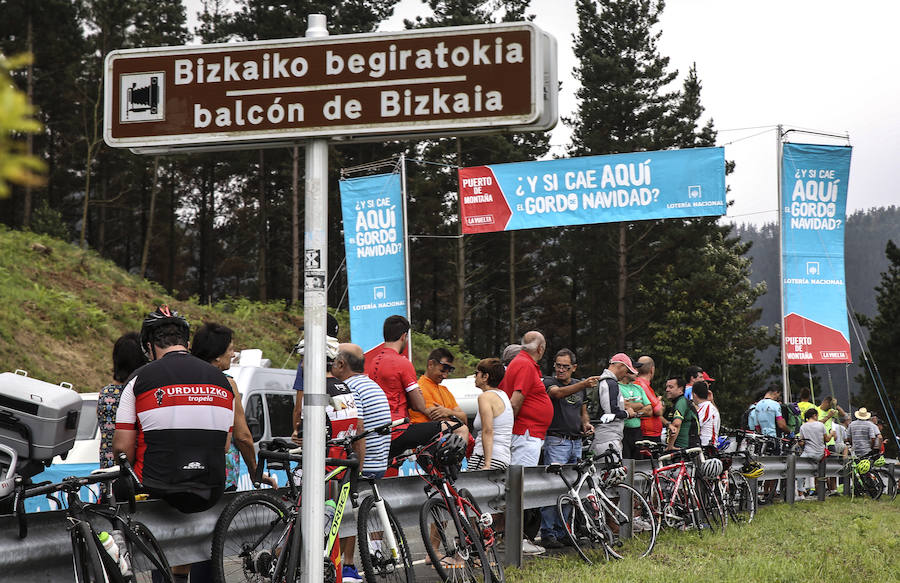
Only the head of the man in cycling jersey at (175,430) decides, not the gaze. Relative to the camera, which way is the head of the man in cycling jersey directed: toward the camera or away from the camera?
away from the camera

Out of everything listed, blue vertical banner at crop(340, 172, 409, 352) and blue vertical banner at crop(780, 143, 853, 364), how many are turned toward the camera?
2

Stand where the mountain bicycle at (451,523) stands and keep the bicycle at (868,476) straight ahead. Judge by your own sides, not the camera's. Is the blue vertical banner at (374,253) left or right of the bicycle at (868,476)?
left

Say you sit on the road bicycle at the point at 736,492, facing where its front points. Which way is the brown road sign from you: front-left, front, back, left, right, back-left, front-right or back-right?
back-right

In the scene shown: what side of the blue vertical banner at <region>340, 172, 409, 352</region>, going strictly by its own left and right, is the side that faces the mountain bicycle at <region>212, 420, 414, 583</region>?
front

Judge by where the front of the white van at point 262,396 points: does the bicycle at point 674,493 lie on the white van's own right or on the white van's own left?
on the white van's own left

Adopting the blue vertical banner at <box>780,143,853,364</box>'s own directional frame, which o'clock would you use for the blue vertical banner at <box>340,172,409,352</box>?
the blue vertical banner at <box>340,172,409,352</box> is roughly at 2 o'clock from the blue vertical banner at <box>780,143,853,364</box>.

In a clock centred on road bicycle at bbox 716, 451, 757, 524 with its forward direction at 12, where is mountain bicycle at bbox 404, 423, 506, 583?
mountain bicycle at bbox 404, 423, 506, 583 is roughly at 2 o'clock from road bicycle at bbox 716, 451, 757, 524.

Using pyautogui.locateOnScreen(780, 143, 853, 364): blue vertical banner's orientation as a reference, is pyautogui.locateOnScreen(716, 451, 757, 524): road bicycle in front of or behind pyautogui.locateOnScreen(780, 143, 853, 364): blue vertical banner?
in front
